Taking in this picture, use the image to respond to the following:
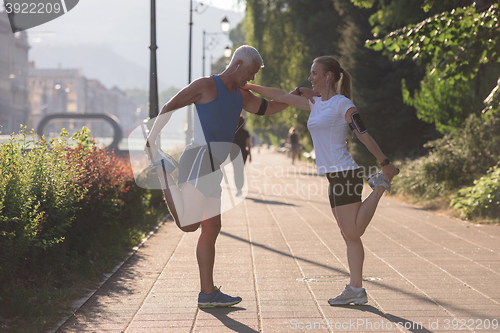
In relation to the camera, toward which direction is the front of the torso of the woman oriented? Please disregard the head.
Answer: to the viewer's left

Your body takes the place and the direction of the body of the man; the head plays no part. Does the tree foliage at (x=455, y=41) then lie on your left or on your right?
on your left

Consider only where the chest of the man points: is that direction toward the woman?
yes

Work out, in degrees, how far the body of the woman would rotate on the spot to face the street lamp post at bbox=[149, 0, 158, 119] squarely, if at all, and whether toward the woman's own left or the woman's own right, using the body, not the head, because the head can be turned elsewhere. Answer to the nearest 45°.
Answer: approximately 45° to the woman's own right

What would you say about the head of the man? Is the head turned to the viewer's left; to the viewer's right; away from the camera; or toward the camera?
to the viewer's right

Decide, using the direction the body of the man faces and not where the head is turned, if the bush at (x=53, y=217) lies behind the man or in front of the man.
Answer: behind

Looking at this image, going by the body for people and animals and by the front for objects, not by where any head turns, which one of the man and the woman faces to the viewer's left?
the woman

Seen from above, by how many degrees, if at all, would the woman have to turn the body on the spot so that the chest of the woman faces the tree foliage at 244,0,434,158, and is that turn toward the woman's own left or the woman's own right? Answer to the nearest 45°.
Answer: approximately 90° to the woman's own right

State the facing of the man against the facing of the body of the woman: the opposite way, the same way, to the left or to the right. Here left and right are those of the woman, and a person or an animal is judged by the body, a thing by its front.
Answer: the opposite way

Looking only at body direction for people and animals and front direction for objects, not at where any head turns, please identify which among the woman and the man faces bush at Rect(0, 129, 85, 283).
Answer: the woman

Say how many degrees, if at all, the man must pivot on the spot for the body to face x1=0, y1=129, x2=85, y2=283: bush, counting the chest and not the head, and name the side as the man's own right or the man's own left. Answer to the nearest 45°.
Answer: approximately 135° to the man's own left

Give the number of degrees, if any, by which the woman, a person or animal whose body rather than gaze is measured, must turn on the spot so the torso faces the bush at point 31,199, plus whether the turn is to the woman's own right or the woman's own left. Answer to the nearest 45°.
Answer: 0° — they already face it

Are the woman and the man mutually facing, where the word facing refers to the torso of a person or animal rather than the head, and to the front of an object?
yes

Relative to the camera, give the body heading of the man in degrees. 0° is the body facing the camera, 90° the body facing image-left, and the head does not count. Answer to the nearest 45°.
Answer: approximately 270°

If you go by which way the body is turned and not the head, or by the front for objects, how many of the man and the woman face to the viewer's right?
1
